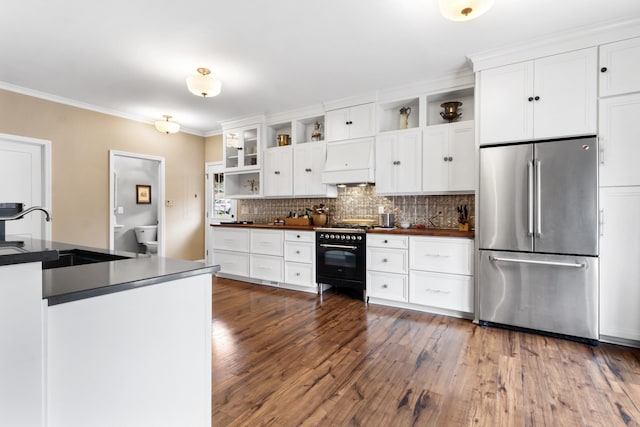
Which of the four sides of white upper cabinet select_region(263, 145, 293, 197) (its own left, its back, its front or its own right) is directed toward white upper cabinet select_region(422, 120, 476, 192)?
left

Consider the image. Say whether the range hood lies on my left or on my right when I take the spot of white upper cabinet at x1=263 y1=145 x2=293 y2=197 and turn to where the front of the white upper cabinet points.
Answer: on my left

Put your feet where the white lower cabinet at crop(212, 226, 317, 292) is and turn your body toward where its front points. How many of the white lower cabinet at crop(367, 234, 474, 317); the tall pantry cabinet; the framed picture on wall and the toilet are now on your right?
2

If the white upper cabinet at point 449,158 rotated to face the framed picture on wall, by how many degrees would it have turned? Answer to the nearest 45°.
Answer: approximately 90° to its right

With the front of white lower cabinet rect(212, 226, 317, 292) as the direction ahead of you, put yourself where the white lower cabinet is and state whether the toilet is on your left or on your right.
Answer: on your right

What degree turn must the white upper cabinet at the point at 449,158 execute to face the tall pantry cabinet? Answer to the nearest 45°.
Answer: approximately 90° to its left

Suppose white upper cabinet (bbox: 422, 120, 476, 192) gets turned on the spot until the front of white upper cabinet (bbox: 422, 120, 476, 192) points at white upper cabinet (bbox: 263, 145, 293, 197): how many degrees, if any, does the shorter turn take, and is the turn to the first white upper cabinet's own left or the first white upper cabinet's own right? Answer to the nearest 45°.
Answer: approximately 90° to the first white upper cabinet's own right

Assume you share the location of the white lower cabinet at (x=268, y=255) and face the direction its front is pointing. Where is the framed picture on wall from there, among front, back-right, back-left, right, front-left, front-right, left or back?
right

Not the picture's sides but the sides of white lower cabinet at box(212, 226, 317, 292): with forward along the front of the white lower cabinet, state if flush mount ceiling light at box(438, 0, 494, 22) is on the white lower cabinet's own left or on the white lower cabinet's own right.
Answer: on the white lower cabinet's own left

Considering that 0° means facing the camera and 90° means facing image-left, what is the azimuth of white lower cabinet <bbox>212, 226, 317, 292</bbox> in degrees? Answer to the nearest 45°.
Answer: approximately 45°

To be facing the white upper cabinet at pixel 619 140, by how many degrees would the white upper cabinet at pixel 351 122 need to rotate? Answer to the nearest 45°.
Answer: approximately 90° to its left

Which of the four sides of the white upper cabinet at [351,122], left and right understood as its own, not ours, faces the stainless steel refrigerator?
left

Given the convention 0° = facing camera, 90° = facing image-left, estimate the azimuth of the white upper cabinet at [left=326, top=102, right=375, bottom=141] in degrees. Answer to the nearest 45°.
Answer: approximately 45°
